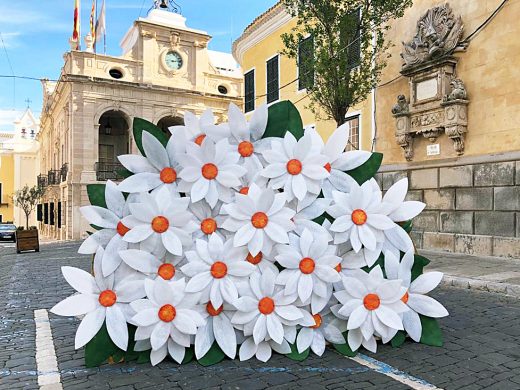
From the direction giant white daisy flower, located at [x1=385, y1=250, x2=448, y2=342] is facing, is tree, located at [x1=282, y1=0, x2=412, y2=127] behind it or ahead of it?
behind

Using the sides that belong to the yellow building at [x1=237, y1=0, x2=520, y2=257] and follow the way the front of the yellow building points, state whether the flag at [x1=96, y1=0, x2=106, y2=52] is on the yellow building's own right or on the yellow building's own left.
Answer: on the yellow building's own right

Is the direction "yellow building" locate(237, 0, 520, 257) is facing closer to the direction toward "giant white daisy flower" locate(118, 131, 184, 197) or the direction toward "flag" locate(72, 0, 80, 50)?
the giant white daisy flower

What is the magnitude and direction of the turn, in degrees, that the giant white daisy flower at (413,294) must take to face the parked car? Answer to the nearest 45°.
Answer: approximately 135° to its right

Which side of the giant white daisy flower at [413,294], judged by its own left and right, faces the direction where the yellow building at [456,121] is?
back

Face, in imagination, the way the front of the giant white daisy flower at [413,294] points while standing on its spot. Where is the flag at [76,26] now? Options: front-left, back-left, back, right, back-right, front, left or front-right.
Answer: back-right

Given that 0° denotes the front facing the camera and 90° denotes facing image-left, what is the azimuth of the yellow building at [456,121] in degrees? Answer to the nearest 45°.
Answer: approximately 45°

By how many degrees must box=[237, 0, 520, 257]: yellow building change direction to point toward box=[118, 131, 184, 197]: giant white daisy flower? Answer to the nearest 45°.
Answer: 0° — it already faces it

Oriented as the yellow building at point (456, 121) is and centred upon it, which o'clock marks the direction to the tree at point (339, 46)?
The tree is roughly at 1 o'clock from the yellow building.

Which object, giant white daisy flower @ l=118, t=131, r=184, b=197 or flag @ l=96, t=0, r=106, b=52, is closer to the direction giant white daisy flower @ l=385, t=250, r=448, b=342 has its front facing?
the giant white daisy flower

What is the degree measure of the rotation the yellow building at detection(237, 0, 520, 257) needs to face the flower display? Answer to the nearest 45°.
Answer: approximately 45° to its left

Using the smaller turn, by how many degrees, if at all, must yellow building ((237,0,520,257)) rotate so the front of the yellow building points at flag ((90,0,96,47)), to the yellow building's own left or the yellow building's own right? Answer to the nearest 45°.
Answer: approximately 90° to the yellow building's own right

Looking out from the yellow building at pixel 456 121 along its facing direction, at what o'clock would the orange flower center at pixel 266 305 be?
The orange flower center is roughly at 11 o'clock from the yellow building.
